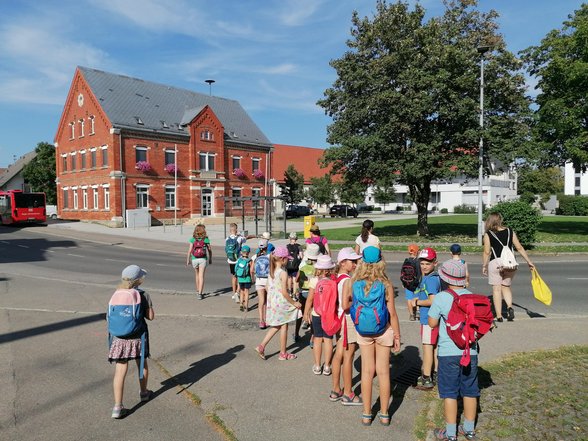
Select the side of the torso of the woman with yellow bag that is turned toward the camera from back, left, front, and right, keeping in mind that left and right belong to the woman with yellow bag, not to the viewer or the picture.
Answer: back

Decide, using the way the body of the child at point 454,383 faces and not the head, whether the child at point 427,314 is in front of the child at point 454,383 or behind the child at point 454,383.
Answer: in front

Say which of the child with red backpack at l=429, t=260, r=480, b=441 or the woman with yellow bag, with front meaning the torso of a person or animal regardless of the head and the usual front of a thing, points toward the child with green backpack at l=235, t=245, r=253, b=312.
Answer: the child with red backpack at l=429, t=260, r=480, b=441

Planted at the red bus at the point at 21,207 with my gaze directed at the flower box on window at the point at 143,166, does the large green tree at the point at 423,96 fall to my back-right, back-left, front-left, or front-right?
front-right

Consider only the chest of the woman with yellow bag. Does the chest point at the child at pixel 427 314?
no

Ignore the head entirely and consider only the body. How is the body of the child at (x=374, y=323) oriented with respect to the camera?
away from the camera

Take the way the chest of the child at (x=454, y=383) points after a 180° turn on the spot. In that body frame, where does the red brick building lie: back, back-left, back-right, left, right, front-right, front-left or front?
back

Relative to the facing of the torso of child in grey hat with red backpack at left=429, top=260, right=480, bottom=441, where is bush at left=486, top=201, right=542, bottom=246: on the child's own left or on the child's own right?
on the child's own right

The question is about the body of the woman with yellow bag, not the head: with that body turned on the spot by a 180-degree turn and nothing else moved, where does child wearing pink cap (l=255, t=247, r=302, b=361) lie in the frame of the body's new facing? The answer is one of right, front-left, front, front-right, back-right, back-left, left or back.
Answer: front-right

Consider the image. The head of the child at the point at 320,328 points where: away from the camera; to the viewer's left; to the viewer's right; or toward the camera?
away from the camera

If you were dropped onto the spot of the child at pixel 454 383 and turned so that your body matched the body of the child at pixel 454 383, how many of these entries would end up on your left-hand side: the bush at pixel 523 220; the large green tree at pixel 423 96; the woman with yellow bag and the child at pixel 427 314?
0

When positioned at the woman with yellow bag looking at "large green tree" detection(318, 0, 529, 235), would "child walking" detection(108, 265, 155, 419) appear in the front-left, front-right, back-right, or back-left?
back-left

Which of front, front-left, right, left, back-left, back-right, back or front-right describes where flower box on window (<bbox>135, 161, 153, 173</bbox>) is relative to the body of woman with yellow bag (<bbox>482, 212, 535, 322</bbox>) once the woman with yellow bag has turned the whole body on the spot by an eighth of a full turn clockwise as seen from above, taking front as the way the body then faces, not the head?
left

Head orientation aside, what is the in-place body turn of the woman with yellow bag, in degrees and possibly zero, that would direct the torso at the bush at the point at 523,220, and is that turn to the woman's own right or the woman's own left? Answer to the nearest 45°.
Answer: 0° — they already face it

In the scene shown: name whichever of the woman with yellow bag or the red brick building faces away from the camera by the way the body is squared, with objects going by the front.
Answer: the woman with yellow bag

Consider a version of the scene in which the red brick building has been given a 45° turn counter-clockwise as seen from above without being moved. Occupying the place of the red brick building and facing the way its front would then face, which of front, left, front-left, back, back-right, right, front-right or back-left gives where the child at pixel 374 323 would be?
right

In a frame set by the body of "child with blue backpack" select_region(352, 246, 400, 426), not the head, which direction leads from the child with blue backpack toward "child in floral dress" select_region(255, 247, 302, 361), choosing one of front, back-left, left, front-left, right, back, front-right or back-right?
front-left

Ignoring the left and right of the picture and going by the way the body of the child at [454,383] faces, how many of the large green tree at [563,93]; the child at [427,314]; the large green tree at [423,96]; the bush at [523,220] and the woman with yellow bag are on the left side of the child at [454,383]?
0

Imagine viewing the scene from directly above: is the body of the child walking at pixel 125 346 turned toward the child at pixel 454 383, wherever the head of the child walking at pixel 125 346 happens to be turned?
no

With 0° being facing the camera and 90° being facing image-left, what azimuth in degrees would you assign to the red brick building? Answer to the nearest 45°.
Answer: approximately 315°

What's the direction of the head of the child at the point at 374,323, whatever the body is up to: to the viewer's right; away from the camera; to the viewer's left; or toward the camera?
away from the camera

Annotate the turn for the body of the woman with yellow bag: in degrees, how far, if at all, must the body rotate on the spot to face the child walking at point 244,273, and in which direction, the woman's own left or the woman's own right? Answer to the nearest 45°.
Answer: approximately 90° to the woman's own left
